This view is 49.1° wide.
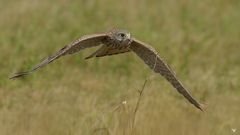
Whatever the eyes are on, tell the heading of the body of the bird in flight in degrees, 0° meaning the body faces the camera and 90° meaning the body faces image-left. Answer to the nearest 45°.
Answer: approximately 315°
